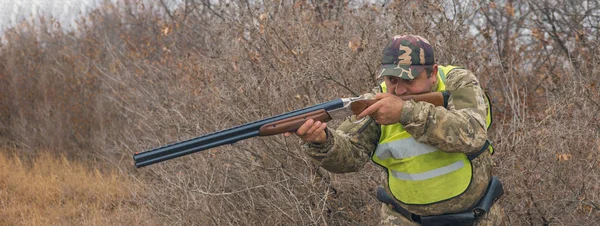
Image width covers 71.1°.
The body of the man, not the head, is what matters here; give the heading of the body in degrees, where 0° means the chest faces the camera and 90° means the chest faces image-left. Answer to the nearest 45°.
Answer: approximately 45°

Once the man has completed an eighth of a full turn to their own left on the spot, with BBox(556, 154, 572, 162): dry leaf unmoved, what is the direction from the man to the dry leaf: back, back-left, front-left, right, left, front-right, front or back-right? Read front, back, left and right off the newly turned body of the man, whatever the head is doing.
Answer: back-left

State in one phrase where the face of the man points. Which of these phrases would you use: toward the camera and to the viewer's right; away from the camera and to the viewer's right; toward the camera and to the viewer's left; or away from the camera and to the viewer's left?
toward the camera and to the viewer's left
